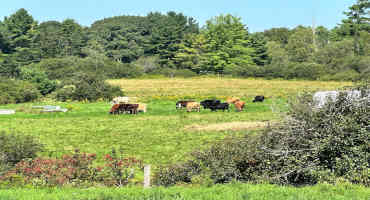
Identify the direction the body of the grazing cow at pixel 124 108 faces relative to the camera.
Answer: to the viewer's left

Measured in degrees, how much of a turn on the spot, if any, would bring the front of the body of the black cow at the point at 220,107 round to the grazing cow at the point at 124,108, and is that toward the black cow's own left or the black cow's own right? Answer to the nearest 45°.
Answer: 0° — it already faces it

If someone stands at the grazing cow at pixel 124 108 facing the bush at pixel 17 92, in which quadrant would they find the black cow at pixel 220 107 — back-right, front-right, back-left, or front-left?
back-right

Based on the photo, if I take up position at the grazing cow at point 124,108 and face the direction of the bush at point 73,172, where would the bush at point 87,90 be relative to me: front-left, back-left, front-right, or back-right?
back-right

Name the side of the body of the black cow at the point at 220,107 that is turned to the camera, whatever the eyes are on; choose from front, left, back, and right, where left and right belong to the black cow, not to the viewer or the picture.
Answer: left

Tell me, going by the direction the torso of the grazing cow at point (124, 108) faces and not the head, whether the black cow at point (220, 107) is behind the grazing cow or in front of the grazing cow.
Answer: behind

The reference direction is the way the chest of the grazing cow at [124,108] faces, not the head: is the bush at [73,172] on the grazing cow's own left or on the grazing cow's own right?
on the grazing cow's own left
